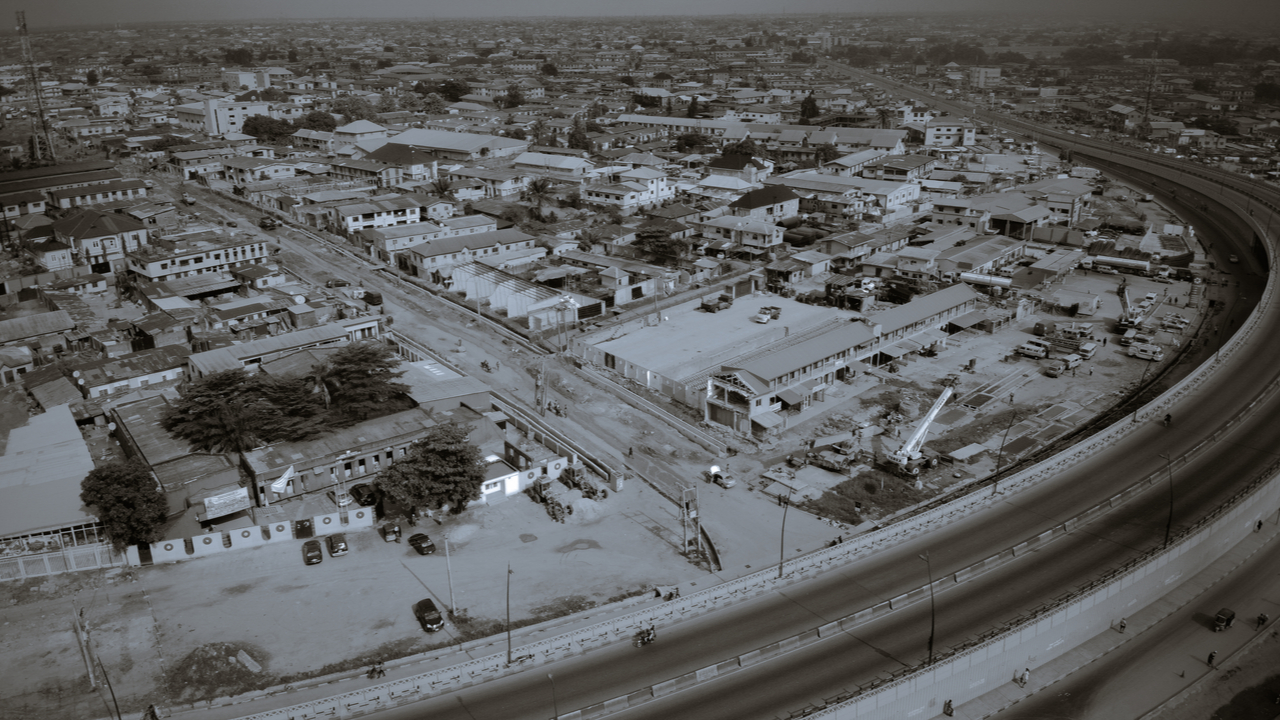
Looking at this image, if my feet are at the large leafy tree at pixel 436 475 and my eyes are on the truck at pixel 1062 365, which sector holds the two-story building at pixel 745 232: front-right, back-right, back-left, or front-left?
front-left

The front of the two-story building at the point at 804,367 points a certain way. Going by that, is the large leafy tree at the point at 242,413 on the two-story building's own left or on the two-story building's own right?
on the two-story building's own right

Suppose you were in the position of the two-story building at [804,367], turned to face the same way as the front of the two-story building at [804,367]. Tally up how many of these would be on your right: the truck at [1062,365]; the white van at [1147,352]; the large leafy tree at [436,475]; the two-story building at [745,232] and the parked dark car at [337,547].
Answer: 2

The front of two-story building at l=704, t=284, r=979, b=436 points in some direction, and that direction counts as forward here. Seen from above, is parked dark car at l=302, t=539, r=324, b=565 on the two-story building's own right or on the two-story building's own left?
on the two-story building's own right

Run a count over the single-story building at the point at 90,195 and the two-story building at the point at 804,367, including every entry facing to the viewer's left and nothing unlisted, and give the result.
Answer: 0

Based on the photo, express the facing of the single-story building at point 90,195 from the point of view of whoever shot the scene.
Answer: facing the viewer

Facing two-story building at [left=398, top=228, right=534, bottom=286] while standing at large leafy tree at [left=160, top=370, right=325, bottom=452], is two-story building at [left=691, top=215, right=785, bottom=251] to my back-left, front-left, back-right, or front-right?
front-right

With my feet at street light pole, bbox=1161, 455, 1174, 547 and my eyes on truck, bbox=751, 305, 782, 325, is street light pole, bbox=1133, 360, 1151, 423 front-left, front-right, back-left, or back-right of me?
front-right

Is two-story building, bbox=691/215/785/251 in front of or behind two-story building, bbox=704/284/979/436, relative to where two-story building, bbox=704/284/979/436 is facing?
behind

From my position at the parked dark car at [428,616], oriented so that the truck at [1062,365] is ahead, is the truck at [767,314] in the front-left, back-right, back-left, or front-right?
front-left

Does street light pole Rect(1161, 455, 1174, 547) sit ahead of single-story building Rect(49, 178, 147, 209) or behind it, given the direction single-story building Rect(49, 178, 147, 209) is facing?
ahead

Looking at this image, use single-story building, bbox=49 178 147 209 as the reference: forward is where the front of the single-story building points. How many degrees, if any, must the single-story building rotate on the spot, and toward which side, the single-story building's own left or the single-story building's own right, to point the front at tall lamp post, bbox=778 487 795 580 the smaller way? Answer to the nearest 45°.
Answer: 0° — it already faces it

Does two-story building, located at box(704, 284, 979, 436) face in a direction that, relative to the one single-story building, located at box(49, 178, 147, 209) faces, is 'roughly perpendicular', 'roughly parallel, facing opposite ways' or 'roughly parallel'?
roughly parallel

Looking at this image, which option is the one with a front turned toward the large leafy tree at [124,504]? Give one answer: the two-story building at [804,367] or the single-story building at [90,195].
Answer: the single-story building at [90,195]

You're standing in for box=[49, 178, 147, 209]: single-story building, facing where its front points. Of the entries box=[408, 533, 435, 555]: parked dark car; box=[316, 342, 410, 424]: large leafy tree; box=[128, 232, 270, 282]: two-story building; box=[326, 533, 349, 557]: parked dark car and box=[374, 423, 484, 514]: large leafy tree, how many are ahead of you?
5

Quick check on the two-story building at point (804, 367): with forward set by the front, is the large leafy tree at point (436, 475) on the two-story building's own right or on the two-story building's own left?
on the two-story building's own right

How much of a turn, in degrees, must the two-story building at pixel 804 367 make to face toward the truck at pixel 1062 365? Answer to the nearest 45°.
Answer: approximately 90° to its left
